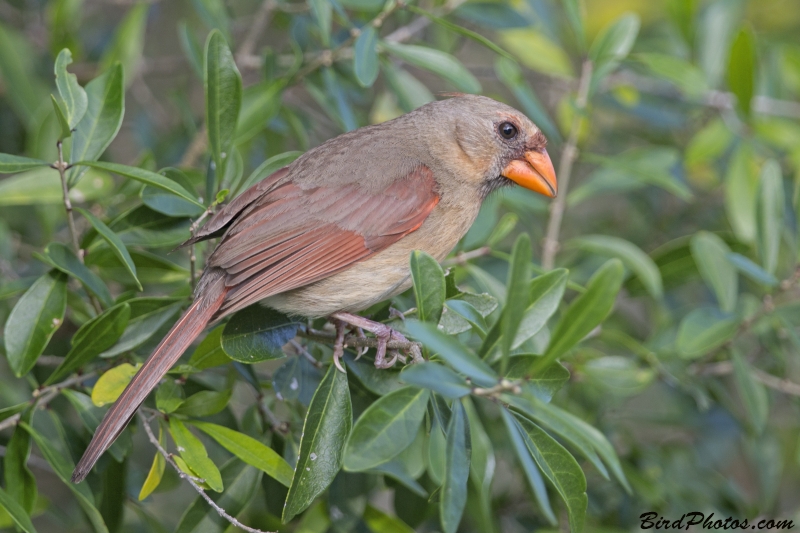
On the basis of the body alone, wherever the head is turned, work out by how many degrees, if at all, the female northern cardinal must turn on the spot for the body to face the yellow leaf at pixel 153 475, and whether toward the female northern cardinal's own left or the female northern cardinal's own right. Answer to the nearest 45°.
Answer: approximately 135° to the female northern cardinal's own right

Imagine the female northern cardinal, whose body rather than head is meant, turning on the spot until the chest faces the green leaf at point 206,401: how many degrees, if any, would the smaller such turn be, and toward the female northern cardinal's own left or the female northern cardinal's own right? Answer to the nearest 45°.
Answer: approximately 135° to the female northern cardinal's own right

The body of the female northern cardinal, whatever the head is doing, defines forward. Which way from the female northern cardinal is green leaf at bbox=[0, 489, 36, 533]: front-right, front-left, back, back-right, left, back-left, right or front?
back-right

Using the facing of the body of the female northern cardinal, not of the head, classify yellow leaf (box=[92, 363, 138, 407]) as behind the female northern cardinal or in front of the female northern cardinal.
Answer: behind

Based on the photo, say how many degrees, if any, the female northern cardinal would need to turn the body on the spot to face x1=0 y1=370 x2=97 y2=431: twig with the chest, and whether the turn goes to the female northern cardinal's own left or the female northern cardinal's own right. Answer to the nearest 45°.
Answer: approximately 135° to the female northern cardinal's own right

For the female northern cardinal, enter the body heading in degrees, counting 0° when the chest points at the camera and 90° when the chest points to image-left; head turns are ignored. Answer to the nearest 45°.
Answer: approximately 270°
